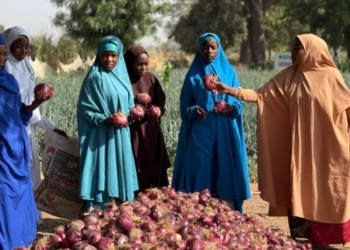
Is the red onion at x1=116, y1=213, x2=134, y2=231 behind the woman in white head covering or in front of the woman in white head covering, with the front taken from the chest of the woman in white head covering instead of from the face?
in front

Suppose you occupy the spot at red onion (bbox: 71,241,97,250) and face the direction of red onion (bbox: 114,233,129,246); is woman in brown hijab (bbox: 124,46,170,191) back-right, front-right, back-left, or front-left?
front-left

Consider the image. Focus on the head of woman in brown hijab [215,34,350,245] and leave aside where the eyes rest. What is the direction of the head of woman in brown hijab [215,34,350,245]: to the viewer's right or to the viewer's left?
to the viewer's left

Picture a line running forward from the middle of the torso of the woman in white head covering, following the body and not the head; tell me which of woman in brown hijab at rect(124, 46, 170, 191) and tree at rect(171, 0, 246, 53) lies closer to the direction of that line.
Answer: the woman in brown hijab

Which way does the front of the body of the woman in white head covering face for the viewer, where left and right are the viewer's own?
facing the viewer and to the right of the viewer

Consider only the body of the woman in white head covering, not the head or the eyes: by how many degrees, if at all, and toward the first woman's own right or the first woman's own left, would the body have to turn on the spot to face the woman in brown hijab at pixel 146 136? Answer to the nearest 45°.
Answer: approximately 45° to the first woman's own left

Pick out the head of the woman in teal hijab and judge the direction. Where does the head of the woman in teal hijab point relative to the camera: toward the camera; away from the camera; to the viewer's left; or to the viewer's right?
toward the camera

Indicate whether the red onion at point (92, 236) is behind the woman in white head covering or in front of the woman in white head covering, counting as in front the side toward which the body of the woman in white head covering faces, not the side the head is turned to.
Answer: in front
